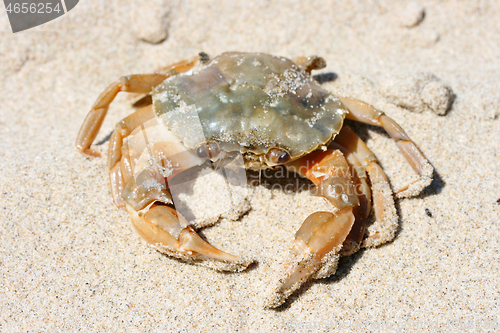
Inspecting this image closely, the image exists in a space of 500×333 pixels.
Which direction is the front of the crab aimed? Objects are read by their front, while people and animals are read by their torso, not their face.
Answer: toward the camera
